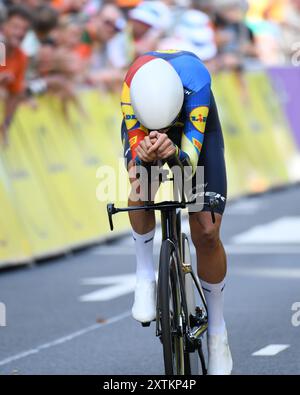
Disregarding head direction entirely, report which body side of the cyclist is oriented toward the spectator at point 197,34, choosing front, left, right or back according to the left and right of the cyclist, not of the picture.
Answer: back

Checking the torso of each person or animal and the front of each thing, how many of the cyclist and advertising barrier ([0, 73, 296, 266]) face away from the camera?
0

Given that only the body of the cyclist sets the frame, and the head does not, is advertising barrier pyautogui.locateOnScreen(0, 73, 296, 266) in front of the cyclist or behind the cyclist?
behind

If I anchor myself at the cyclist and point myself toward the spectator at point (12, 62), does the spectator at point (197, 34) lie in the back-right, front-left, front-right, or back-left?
front-right

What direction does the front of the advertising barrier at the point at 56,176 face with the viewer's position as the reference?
facing the viewer and to the right of the viewer

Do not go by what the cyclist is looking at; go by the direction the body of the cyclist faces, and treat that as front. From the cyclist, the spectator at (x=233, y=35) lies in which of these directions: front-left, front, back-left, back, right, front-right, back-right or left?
back

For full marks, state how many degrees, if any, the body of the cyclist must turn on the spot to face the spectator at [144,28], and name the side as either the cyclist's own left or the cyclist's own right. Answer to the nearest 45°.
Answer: approximately 180°

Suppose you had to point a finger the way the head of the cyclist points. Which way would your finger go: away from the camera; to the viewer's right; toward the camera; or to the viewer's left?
toward the camera

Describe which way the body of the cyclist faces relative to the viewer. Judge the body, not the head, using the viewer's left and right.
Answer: facing the viewer
